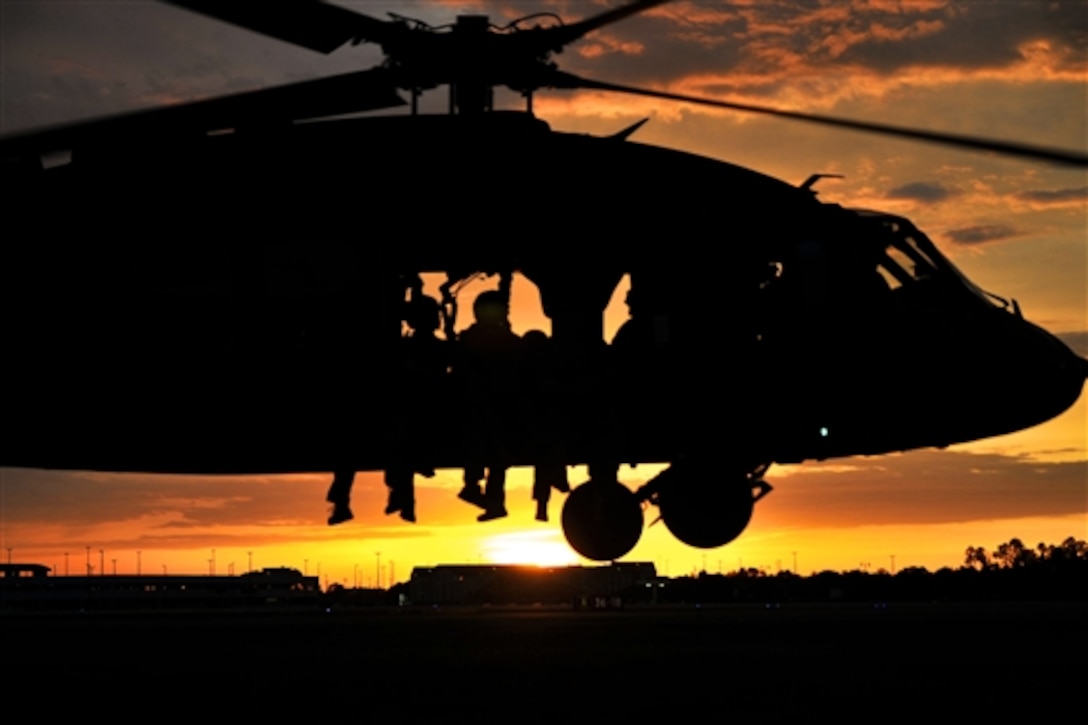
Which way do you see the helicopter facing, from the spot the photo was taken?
facing to the right of the viewer
